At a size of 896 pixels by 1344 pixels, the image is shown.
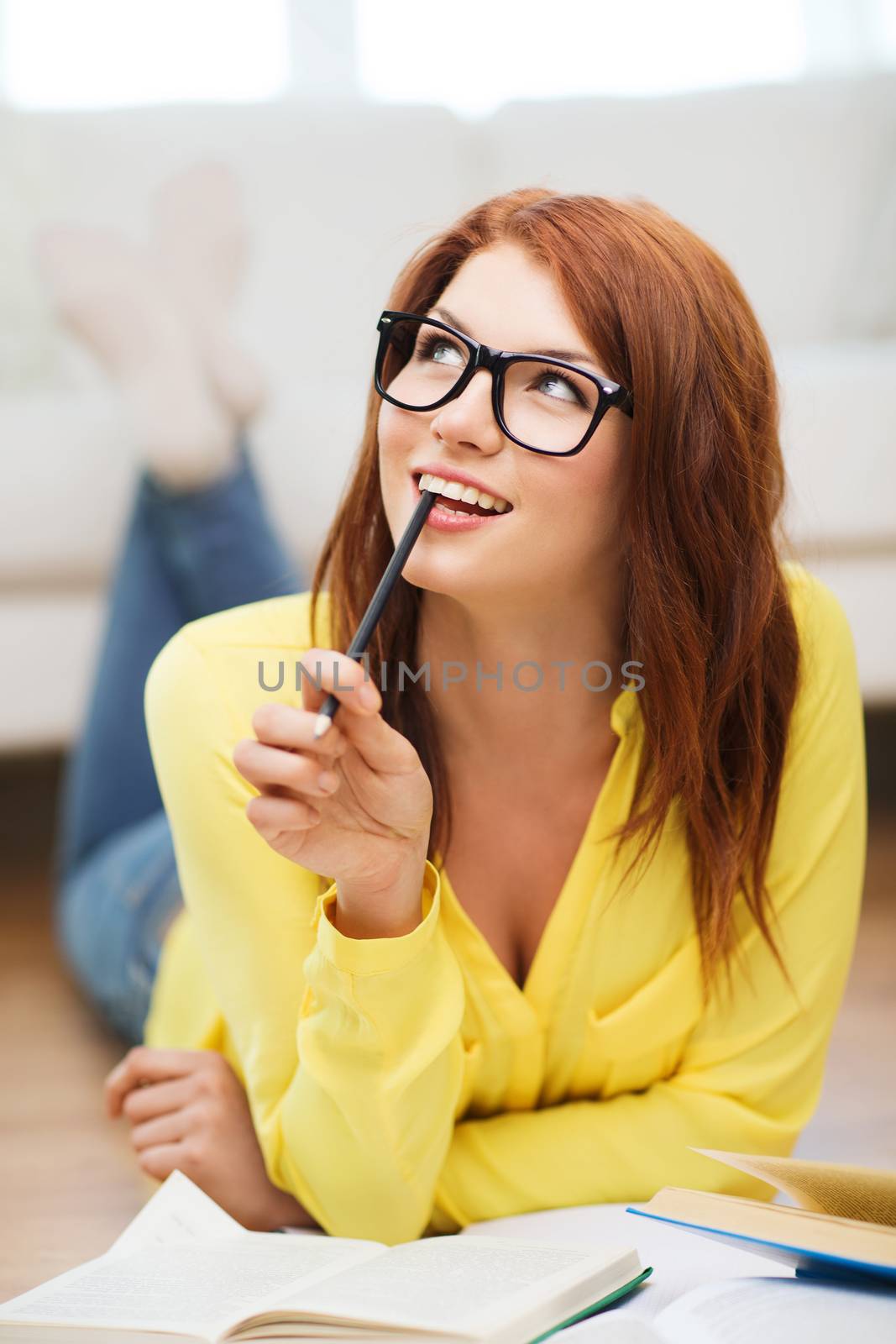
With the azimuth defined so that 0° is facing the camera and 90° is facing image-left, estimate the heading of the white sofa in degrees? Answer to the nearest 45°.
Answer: approximately 0°

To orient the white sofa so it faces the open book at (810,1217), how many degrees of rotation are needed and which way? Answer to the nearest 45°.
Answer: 0° — it already faces it

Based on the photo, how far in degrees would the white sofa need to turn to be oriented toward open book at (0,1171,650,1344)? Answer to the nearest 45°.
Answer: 0° — it already faces it
